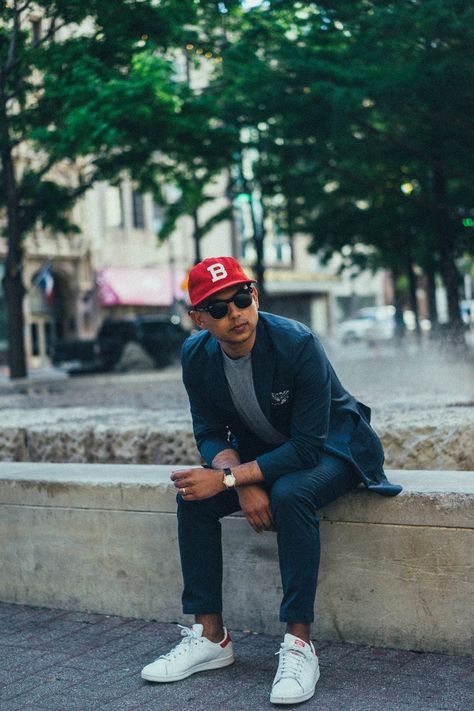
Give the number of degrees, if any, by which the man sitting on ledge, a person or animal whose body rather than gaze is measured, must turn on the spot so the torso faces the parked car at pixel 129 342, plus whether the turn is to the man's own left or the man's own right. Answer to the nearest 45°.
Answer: approximately 135° to the man's own right

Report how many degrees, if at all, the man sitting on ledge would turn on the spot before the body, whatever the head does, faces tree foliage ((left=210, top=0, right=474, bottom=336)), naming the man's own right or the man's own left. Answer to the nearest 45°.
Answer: approximately 135° to the man's own right

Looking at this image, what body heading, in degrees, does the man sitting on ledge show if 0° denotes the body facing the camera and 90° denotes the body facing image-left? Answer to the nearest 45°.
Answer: approximately 45°

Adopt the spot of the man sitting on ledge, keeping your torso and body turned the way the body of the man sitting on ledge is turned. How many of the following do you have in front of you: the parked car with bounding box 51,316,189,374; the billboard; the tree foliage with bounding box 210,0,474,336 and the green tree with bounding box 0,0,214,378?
0

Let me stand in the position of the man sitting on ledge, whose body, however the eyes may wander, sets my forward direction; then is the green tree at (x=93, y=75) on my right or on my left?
on my right

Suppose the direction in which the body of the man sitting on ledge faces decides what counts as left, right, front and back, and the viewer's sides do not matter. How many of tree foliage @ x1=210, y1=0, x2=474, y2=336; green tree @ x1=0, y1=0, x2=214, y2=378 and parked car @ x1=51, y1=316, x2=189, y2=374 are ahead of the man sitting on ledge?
0

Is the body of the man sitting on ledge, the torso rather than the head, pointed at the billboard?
no
